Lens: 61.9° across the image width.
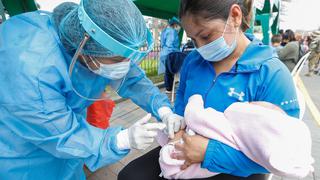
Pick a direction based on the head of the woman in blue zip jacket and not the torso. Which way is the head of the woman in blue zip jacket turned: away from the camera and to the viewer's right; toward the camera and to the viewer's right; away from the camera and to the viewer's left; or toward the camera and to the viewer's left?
toward the camera and to the viewer's left

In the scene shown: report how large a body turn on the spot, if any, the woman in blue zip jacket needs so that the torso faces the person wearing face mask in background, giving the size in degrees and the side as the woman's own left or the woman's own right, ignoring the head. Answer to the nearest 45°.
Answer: approximately 135° to the woman's own right
